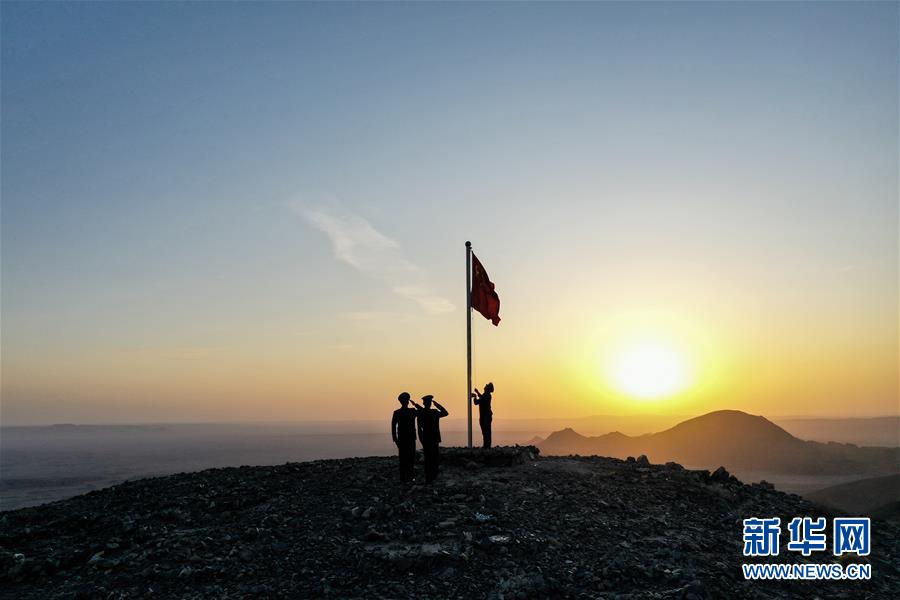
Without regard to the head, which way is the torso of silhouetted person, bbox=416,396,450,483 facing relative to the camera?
away from the camera

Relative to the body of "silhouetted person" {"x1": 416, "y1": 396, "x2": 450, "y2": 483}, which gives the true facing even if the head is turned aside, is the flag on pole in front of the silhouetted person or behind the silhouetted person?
in front

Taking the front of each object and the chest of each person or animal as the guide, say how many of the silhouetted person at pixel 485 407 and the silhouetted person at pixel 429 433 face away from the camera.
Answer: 1

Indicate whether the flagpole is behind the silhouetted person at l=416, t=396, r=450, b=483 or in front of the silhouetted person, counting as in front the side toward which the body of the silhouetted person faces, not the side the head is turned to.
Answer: in front

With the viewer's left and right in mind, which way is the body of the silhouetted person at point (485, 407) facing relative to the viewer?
facing to the left of the viewer

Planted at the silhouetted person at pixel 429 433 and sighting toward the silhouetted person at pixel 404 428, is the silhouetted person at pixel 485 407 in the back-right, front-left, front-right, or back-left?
back-right

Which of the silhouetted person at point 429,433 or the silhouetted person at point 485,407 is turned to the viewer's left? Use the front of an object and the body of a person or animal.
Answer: the silhouetted person at point 485,407
